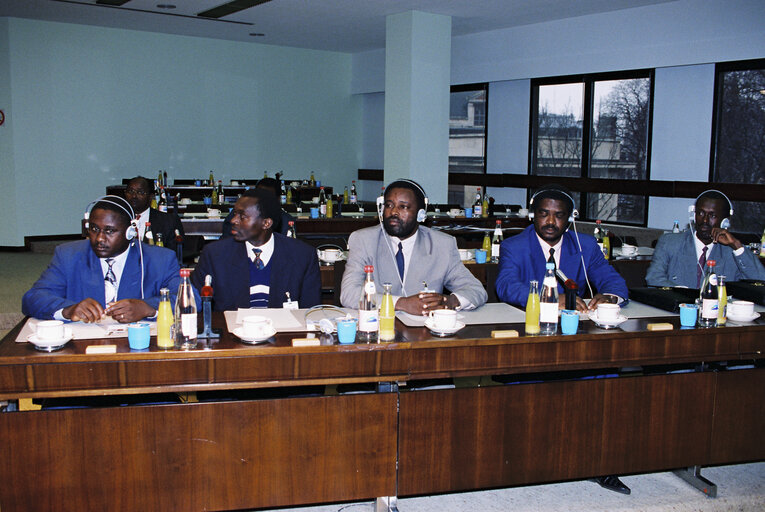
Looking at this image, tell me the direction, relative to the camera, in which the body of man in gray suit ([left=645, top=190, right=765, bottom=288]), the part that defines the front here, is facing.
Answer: toward the camera

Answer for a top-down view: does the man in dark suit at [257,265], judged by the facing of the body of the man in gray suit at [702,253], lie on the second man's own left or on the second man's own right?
on the second man's own right

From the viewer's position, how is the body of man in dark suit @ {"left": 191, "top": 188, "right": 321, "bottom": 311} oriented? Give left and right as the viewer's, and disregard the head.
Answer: facing the viewer

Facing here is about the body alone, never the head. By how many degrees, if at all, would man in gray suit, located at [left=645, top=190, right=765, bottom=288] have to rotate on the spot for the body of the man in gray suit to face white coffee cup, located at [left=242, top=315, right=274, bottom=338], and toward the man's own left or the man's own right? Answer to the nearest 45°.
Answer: approximately 45° to the man's own right

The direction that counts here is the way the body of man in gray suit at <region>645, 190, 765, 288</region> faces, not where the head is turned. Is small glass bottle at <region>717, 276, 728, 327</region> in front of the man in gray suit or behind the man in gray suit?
in front

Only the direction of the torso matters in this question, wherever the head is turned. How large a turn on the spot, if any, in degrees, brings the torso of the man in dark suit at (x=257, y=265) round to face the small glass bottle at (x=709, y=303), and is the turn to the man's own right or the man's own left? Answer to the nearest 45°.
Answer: approximately 45° to the man's own left

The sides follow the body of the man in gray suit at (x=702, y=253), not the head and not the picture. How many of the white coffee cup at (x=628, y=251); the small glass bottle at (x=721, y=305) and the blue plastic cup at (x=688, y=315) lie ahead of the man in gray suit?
2

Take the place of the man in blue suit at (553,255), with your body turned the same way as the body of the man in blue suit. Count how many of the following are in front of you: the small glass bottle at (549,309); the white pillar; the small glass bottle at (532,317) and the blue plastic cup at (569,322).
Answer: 3

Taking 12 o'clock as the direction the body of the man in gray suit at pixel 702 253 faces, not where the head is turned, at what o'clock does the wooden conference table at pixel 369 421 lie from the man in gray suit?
The wooden conference table is roughly at 1 o'clock from the man in gray suit.

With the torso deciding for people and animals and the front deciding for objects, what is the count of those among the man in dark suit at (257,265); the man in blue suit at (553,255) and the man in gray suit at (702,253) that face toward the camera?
3

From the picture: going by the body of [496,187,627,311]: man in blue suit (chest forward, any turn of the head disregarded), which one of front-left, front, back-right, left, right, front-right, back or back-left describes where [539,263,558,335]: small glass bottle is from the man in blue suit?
front

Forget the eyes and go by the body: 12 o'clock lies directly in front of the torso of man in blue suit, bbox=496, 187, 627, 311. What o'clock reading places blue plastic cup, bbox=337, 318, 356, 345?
The blue plastic cup is roughly at 1 o'clock from the man in blue suit.

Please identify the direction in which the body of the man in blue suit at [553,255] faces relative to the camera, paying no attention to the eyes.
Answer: toward the camera
